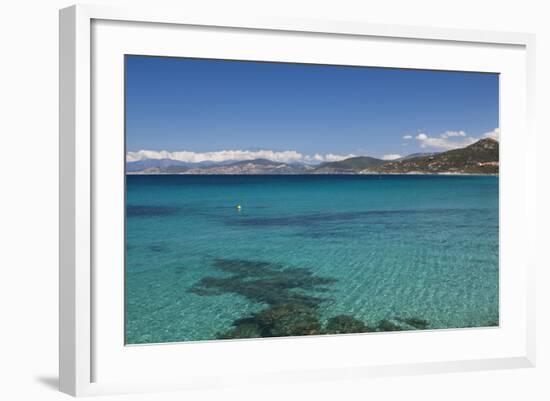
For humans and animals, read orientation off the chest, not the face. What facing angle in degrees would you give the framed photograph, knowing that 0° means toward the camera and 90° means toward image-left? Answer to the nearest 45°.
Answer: approximately 315°
